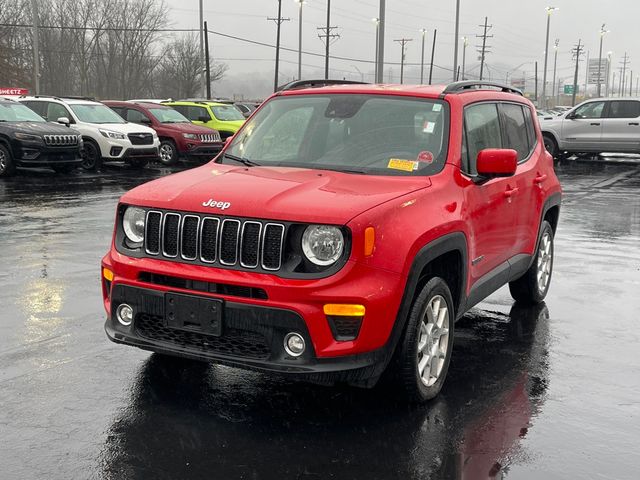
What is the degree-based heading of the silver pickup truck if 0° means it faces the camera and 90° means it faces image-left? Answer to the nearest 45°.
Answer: approximately 90°

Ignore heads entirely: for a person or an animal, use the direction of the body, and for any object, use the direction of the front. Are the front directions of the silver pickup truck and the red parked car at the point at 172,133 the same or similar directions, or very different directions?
very different directions

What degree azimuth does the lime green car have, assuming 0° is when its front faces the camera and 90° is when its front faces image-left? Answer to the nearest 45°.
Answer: approximately 315°

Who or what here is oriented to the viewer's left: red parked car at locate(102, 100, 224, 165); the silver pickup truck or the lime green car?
the silver pickup truck
